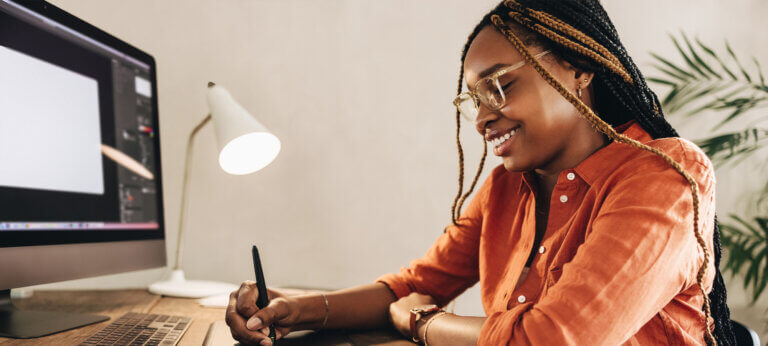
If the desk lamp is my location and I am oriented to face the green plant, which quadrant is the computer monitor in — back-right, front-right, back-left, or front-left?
back-right

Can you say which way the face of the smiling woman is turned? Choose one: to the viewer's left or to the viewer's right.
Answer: to the viewer's left

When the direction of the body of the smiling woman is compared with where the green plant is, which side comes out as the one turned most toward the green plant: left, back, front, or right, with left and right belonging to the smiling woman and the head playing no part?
back

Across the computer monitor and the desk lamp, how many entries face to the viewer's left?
0

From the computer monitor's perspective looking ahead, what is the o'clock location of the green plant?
The green plant is roughly at 11 o'clock from the computer monitor.

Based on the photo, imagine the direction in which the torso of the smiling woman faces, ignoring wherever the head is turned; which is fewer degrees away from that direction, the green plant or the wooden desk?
the wooden desk

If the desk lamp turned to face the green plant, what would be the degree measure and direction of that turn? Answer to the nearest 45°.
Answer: approximately 45° to its left

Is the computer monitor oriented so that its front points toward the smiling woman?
yes
